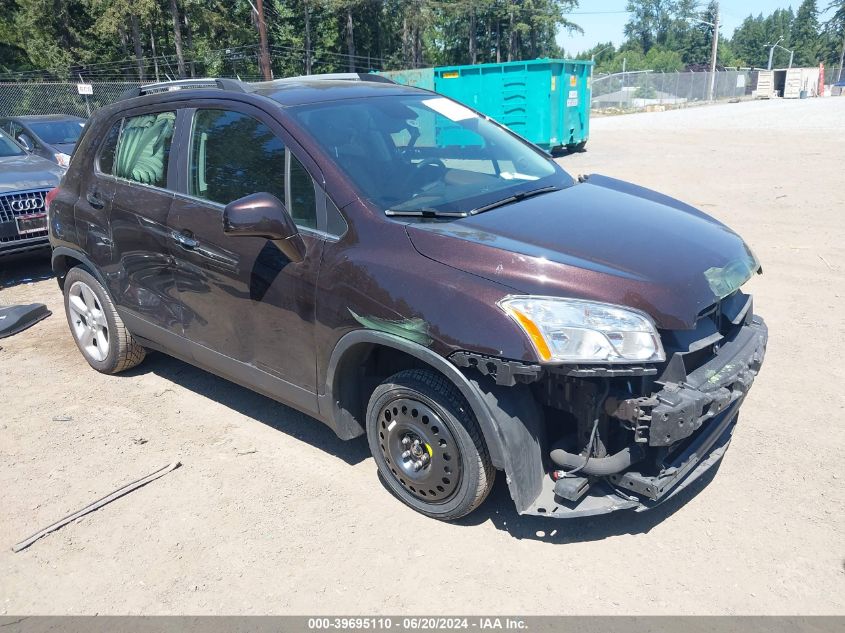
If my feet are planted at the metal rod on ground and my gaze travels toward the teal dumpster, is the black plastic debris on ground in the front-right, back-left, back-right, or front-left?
front-left

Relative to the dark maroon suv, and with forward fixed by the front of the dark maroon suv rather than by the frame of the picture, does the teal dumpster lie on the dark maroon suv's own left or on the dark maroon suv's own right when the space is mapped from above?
on the dark maroon suv's own left

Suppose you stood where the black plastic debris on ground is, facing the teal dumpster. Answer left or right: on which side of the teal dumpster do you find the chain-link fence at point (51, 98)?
left

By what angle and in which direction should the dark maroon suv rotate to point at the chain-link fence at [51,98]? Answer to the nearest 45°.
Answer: approximately 180°

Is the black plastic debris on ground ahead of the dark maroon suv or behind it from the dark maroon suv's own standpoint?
behind

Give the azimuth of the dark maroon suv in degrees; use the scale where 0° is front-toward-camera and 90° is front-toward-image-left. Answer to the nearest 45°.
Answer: approximately 315°

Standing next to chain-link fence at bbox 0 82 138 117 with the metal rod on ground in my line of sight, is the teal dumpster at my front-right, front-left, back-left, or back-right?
front-left
